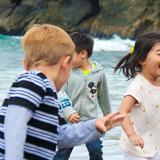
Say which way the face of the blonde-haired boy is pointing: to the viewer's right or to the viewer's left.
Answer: to the viewer's right

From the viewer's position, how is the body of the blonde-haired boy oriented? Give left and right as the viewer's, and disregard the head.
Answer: facing away from the viewer and to the right of the viewer
